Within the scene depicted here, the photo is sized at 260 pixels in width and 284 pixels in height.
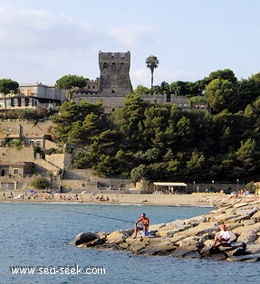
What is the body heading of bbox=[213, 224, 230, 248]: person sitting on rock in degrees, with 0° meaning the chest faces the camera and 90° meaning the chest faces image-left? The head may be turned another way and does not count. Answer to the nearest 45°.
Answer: approximately 45°

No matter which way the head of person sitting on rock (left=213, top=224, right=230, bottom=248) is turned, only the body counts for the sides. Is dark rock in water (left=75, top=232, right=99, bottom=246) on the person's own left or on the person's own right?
on the person's own right
